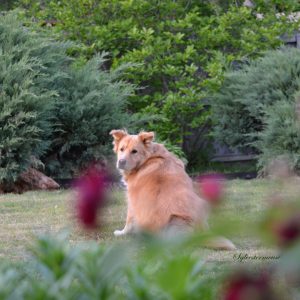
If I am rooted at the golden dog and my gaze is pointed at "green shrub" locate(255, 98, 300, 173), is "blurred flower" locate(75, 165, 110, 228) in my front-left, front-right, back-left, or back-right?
back-right

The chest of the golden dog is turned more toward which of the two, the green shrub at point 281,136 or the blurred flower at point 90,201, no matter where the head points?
the green shrub

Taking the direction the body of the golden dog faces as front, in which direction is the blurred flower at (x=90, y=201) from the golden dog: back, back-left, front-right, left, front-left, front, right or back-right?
back-left

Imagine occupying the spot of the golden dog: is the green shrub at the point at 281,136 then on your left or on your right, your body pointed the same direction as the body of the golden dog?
on your right

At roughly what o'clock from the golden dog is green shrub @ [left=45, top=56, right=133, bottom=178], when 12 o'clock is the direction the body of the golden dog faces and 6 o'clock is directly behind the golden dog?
The green shrub is roughly at 1 o'clock from the golden dog.

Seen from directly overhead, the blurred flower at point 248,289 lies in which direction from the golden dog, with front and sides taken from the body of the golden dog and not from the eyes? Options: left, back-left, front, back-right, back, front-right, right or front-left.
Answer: back-left

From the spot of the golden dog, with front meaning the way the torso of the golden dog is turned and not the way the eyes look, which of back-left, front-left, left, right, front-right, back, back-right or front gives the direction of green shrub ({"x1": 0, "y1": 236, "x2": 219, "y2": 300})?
back-left

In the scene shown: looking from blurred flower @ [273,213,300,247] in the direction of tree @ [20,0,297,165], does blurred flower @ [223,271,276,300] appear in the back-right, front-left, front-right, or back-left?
back-left

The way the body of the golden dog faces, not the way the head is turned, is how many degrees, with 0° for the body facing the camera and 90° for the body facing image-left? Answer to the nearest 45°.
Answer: approximately 135°
